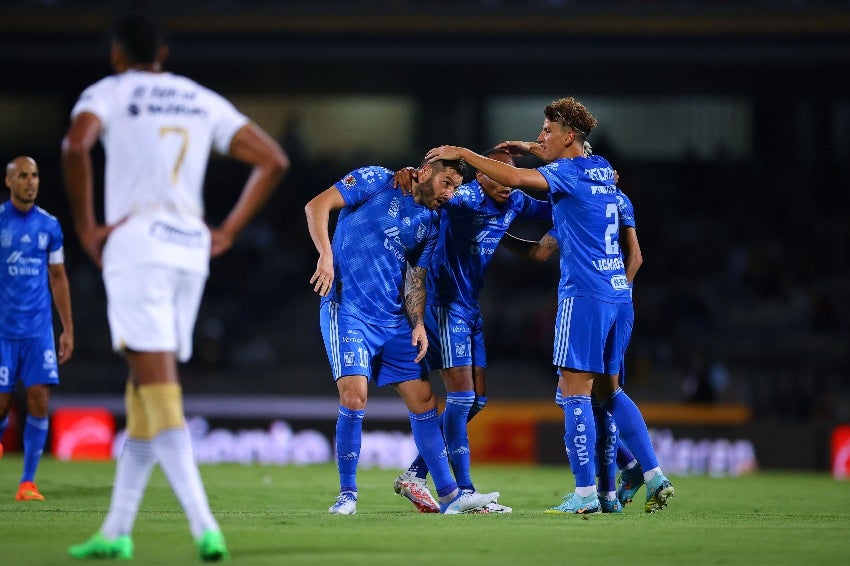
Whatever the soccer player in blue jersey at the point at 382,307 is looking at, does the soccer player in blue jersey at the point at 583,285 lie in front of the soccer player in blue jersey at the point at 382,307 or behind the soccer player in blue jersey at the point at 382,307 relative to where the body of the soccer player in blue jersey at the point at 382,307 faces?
in front

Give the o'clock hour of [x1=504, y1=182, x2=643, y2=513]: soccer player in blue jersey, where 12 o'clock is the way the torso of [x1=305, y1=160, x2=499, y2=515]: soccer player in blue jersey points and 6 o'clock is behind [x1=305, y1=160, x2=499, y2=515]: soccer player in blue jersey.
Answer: [x1=504, y1=182, x2=643, y2=513]: soccer player in blue jersey is roughly at 10 o'clock from [x1=305, y1=160, x2=499, y2=515]: soccer player in blue jersey.

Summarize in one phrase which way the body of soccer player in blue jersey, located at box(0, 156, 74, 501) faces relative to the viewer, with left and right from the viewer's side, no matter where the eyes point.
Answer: facing the viewer

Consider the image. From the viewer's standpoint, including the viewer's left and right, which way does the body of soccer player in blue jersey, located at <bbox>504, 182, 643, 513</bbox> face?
facing the viewer and to the left of the viewer

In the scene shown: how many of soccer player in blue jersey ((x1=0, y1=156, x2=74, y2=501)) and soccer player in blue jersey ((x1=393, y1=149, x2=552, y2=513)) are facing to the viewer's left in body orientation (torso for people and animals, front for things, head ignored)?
0

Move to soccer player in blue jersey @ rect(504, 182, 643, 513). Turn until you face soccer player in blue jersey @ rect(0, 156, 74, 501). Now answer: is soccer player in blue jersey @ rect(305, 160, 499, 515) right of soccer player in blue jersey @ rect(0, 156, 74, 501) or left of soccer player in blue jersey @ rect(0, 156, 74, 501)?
left

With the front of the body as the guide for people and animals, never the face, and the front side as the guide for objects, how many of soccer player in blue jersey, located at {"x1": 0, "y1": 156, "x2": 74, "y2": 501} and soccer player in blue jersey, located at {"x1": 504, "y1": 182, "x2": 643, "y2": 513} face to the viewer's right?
0

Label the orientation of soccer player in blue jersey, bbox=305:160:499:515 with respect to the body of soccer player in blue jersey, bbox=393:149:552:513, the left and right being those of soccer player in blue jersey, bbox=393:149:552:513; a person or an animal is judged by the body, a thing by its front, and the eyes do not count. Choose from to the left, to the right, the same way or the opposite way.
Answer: the same way

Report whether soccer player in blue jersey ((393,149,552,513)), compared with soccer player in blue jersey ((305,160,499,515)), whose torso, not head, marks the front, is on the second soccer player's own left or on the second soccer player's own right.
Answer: on the second soccer player's own left

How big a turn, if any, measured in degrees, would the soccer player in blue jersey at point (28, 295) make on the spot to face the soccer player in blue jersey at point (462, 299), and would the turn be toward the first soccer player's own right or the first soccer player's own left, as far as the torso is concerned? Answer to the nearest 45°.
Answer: approximately 45° to the first soccer player's own left

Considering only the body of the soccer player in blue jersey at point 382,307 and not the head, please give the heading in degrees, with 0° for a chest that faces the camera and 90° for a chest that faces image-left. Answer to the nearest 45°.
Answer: approximately 315°

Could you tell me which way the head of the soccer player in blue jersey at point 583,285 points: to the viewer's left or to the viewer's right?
to the viewer's left
